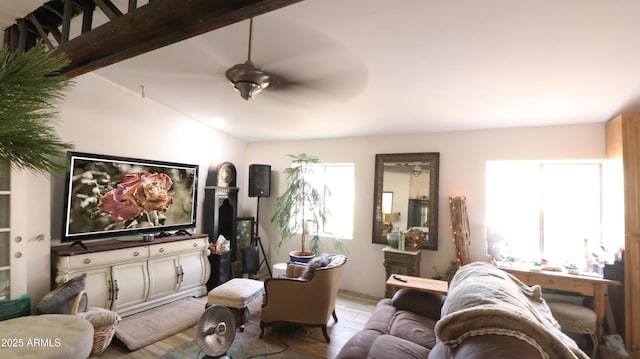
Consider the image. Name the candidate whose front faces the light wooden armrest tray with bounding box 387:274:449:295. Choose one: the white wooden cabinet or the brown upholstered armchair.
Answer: the white wooden cabinet

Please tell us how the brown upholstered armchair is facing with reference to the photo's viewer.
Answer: facing to the left of the viewer

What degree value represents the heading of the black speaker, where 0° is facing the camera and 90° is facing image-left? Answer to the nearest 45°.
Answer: approximately 0°

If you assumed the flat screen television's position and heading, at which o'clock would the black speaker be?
The black speaker is roughly at 10 o'clock from the flat screen television.

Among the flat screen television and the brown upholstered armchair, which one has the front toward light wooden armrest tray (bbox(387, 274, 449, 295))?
the flat screen television

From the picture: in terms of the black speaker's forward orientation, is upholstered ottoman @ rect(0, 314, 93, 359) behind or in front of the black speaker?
in front

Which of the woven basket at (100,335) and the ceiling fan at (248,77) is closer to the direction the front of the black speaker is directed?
the ceiling fan

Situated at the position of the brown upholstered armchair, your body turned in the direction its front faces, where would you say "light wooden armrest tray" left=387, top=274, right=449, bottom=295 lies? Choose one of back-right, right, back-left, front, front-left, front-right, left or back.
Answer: back

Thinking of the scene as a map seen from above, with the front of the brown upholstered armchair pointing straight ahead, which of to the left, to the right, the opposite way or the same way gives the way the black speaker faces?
to the left
